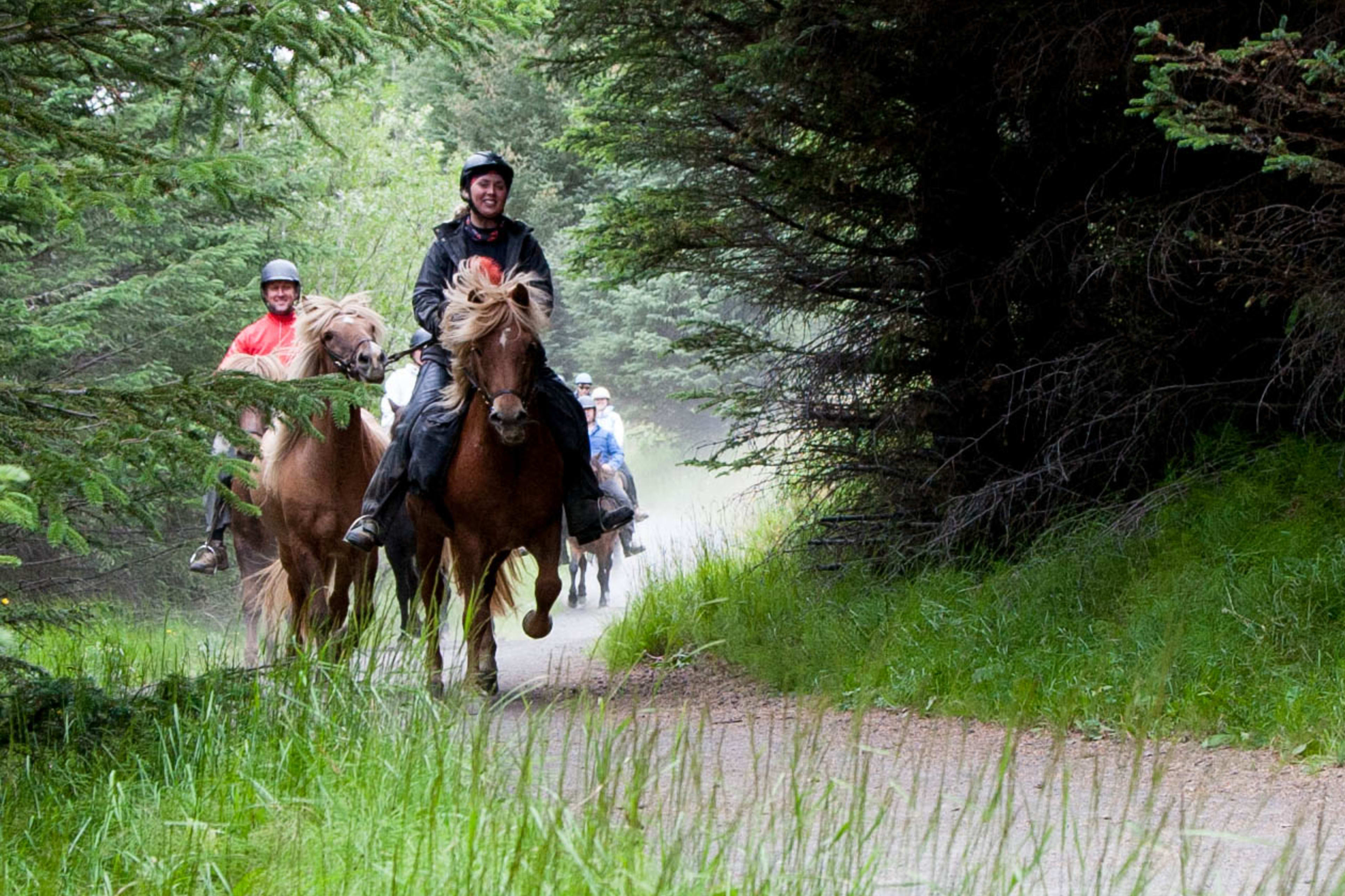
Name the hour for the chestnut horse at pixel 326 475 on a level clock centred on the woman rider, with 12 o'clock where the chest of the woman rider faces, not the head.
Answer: The chestnut horse is roughly at 4 o'clock from the woman rider.

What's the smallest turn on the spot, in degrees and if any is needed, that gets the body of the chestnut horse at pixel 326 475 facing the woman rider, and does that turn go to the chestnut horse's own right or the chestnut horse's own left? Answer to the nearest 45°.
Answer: approximately 45° to the chestnut horse's own left

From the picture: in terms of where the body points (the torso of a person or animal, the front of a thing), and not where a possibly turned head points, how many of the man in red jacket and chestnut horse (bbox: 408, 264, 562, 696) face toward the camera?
2

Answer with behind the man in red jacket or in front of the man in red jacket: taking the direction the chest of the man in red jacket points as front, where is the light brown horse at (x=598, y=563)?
behind

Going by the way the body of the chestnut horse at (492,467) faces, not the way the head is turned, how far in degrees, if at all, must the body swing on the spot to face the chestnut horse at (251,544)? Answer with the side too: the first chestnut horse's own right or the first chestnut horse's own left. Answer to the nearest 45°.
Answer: approximately 135° to the first chestnut horse's own right

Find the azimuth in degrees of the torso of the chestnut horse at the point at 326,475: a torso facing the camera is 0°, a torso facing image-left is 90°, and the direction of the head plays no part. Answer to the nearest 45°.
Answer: approximately 0°
